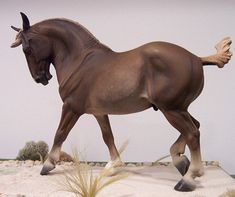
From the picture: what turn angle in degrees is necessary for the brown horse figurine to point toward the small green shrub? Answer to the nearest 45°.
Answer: approximately 45° to its right

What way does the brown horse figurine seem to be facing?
to the viewer's left
